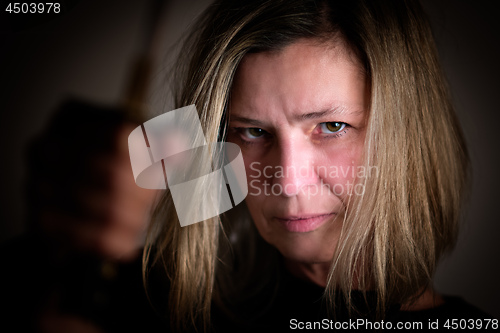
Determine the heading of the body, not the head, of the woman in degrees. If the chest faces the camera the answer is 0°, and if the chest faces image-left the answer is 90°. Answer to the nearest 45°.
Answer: approximately 0°
